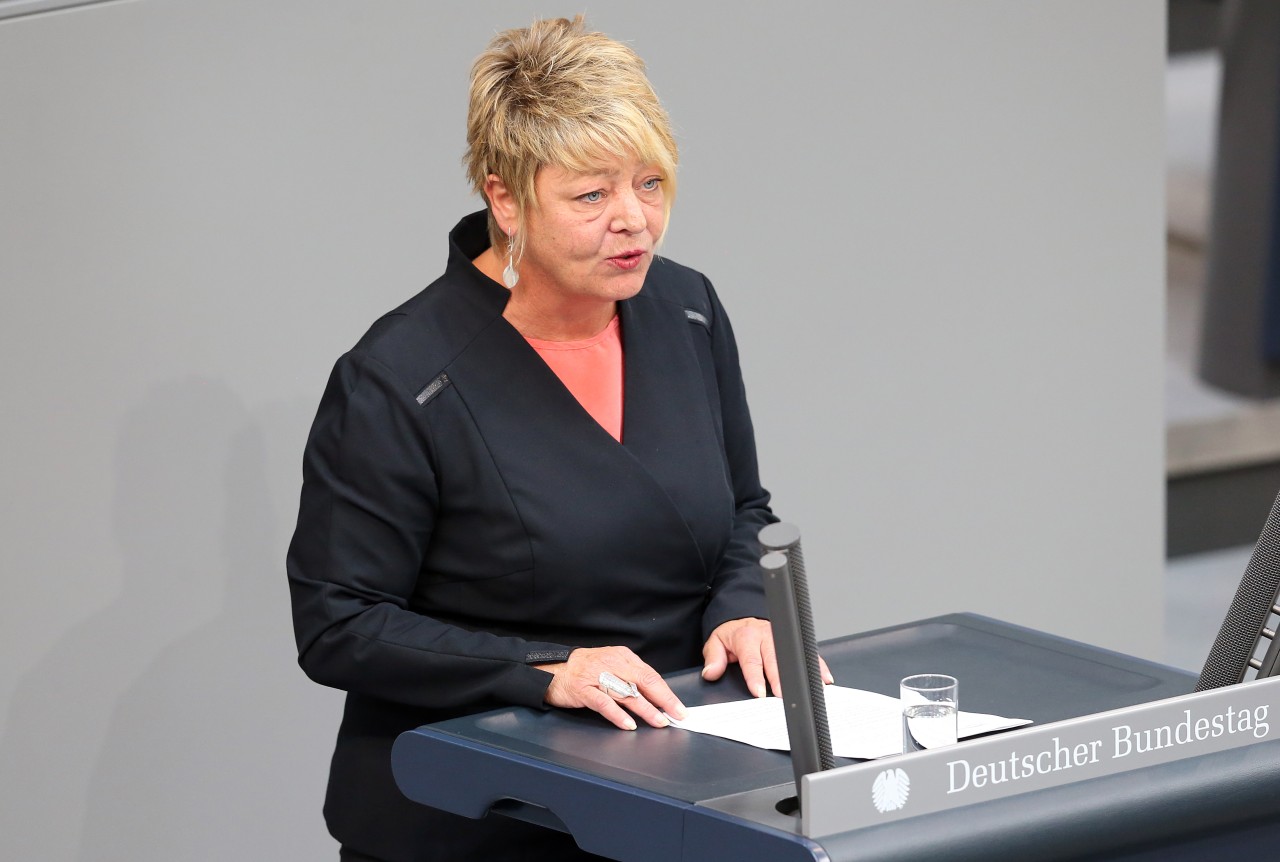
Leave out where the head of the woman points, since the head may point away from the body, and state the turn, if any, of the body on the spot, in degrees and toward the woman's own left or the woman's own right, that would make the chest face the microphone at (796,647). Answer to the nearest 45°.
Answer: approximately 45° to the woman's own right

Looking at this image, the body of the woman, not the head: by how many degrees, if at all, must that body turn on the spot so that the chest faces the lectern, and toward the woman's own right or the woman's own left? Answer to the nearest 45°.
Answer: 0° — they already face it

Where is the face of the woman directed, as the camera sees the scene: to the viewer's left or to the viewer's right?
to the viewer's right

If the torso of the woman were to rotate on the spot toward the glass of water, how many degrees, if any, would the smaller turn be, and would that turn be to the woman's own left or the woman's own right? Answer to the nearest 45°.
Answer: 0° — they already face it

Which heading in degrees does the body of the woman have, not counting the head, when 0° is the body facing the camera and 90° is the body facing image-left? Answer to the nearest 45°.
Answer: approximately 315°
